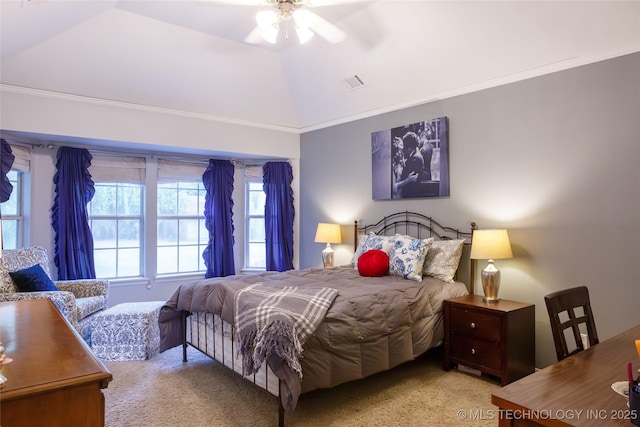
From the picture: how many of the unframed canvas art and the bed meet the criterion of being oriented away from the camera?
0

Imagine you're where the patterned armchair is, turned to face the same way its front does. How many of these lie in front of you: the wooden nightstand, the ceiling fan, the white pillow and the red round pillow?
4

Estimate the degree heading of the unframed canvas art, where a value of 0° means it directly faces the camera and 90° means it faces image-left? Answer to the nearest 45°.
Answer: approximately 45°

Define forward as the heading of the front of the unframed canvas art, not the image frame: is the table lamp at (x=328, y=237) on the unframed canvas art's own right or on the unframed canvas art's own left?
on the unframed canvas art's own right

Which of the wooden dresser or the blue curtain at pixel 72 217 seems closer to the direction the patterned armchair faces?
the wooden dresser

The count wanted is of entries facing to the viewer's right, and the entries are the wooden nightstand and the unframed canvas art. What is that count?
0

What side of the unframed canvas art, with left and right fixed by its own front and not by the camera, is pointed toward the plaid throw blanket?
front

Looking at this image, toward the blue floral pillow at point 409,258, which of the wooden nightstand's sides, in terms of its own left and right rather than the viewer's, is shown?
right

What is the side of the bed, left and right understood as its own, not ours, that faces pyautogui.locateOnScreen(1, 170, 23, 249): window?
right

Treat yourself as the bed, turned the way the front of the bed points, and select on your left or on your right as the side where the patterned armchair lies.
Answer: on your right

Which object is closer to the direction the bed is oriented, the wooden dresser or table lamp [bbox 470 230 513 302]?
the wooden dresser

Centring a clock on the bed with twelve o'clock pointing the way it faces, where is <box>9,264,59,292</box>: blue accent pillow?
The blue accent pillow is roughly at 2 o'clock from the bed.

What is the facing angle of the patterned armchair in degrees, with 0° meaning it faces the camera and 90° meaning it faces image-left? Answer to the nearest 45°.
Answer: approximately 315°

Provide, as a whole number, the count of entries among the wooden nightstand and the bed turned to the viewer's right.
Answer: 0

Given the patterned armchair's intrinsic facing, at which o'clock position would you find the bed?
The bed is roughly at 12 o'clock from the patterned armchair.
